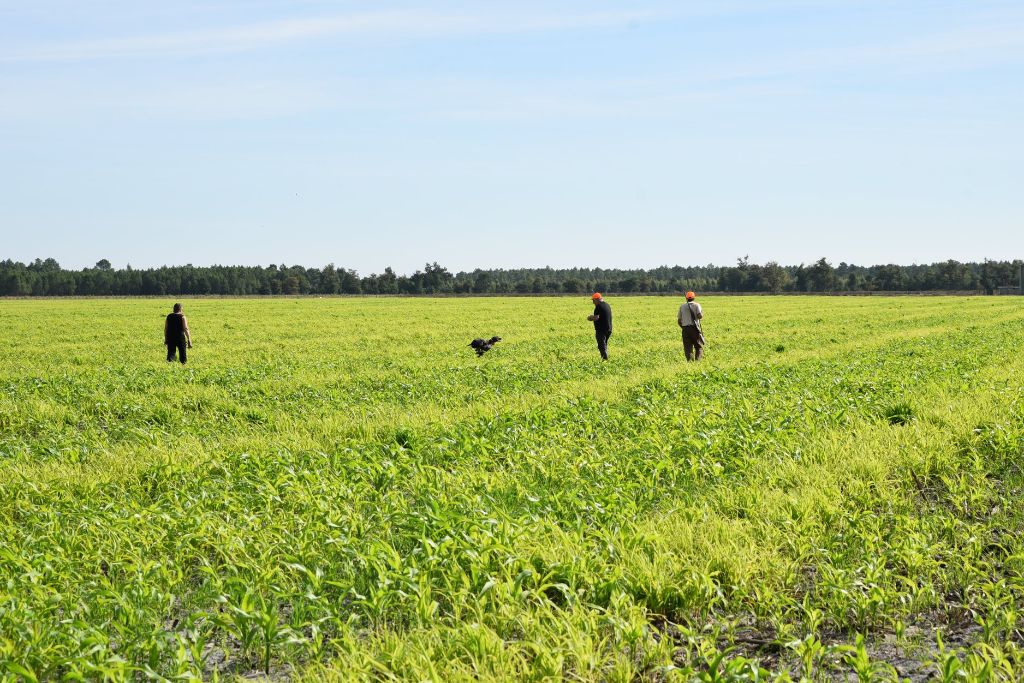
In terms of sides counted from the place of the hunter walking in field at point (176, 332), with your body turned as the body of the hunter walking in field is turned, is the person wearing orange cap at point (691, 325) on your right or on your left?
on your right

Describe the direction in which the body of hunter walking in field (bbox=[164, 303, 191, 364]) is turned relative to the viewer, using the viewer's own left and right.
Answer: facing away from the viewer

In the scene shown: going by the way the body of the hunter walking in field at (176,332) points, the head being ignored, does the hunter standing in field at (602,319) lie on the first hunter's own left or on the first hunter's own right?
on the first hunter's own right
